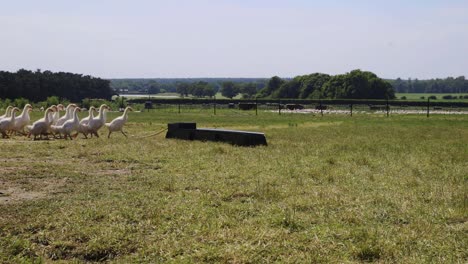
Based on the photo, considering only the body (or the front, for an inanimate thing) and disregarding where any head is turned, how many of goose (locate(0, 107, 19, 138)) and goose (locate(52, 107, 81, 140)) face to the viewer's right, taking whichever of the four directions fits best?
2

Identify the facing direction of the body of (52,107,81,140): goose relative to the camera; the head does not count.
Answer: to the viewer's right

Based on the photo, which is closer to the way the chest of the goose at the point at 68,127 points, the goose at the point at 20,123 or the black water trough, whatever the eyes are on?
the black water trough

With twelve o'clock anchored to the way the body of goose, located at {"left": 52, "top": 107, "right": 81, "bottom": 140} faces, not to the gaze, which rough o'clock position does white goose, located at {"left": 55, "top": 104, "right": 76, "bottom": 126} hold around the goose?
The white goose is roughly at 9 o'clock from the goose.

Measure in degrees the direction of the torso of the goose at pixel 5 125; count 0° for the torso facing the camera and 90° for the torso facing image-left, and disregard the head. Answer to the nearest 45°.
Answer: approximately 270°

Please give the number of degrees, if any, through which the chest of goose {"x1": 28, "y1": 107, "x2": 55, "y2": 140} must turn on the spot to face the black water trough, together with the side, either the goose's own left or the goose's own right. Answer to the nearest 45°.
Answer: approximately 45° to the goose's own right

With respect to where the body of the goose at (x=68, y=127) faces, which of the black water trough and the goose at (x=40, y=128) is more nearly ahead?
the black water trough

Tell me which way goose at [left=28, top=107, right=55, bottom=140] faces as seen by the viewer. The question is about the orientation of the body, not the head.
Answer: to the viewer's right

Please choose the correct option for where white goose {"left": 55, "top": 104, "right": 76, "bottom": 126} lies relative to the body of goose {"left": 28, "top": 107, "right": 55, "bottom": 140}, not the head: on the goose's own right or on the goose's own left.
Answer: on the goose's own left
